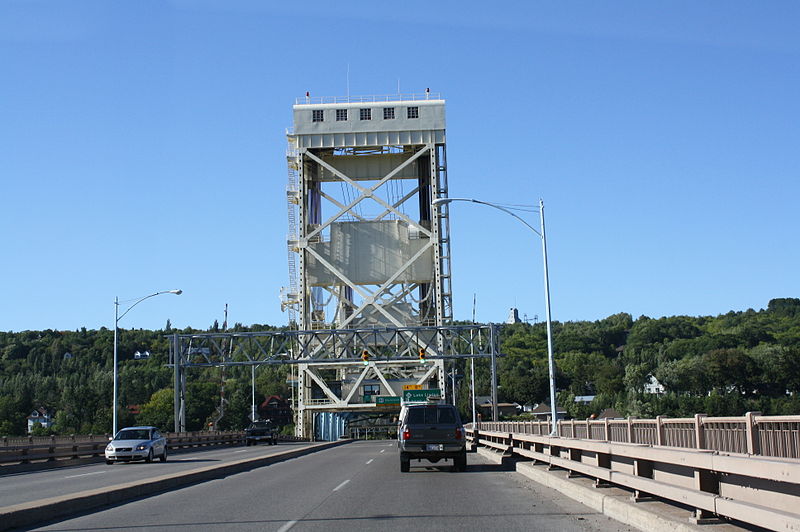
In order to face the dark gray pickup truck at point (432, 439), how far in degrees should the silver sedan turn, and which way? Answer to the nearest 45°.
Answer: approximately 90° to its left

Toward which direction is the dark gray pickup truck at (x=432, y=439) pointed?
away from the camera

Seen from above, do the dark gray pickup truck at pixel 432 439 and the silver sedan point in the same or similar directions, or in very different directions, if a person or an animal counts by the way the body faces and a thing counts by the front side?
very different directions

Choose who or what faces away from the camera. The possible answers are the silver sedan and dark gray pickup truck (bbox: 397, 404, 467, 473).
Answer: the dark gray pickup truck

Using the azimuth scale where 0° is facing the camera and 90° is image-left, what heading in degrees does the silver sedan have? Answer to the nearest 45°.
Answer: approximately 45°

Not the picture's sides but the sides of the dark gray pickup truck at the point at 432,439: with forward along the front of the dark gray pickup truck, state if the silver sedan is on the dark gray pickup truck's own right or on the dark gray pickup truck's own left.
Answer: on the dark gray pickup truck's own left

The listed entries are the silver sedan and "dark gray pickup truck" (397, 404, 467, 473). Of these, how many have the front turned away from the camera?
1
